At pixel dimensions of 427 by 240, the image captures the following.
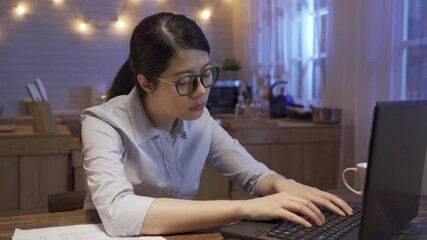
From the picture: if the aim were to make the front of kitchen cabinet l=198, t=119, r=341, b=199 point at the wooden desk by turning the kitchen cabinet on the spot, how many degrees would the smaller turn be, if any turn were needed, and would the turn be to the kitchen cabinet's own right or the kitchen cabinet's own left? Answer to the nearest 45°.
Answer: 0° — it already faces it

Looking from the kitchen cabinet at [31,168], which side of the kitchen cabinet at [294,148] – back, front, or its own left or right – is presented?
right

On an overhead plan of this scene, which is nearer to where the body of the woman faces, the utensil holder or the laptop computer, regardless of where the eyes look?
the laptop computer

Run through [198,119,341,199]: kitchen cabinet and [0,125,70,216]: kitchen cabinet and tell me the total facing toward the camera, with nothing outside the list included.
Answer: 2

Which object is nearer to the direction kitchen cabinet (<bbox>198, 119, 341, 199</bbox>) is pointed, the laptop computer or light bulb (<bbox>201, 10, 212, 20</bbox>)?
the laptop computer

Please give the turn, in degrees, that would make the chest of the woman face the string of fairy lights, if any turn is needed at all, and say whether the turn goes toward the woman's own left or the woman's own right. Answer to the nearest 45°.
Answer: approximately 135° to the woman's own left

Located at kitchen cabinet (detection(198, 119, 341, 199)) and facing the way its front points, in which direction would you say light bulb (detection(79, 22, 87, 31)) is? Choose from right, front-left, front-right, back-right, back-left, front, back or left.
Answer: back-right

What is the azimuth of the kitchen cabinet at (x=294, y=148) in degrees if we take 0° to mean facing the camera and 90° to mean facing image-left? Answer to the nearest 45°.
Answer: approximately 0°

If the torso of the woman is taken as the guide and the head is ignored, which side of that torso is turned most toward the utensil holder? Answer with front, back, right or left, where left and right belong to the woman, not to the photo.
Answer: back

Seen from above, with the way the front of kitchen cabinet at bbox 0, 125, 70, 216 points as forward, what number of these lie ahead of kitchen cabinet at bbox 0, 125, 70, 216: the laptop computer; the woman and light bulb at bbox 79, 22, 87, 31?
2

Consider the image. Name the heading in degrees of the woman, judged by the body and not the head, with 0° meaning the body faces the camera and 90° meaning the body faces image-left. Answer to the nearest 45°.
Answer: approximately 315°
